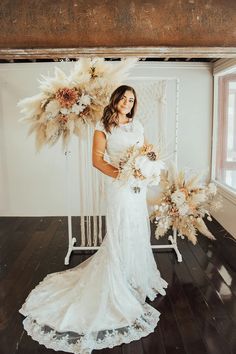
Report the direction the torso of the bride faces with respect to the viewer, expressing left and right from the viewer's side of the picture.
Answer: facing the viewer and to the right of the viewer

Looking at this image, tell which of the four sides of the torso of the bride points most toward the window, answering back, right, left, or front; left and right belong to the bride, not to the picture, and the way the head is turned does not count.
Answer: left

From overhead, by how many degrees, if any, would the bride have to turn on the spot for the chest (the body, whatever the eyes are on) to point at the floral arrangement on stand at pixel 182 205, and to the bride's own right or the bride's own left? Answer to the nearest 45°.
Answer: approximately 90° to the bride's own left
